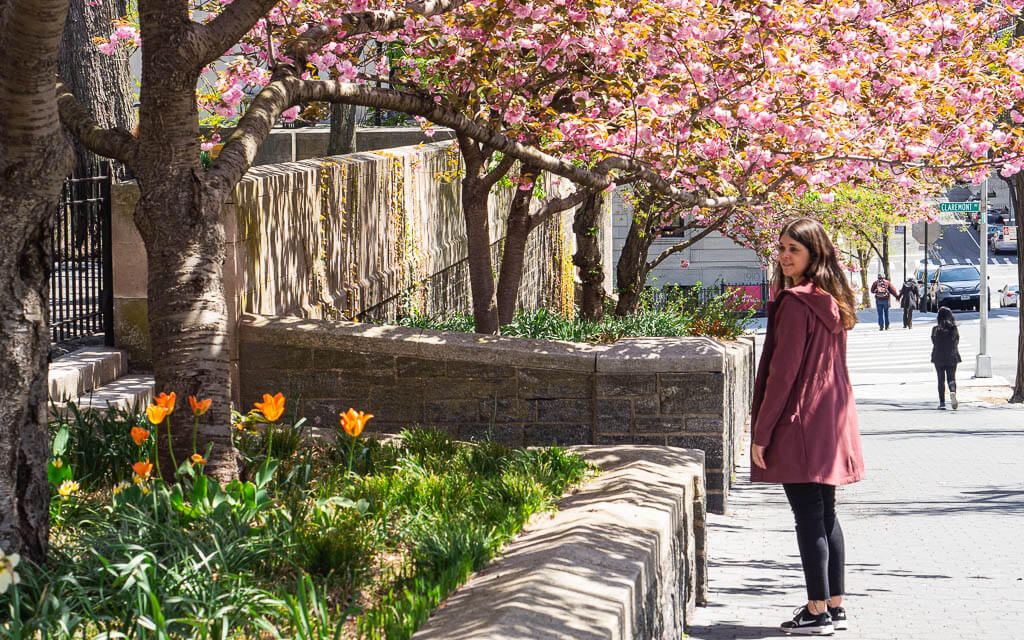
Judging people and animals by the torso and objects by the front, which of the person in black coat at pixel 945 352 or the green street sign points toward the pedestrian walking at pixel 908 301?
the person in black coat

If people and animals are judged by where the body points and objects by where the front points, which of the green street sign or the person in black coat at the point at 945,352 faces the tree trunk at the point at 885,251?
the person in black coat

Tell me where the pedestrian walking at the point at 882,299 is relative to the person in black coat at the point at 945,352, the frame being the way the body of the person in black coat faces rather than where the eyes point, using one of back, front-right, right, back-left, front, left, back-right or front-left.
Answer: front

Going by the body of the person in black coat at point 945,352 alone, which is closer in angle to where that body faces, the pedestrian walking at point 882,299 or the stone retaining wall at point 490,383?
the pedestrian walking

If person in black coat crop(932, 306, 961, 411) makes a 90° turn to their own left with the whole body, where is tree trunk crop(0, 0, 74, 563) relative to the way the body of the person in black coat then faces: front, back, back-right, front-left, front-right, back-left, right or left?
left

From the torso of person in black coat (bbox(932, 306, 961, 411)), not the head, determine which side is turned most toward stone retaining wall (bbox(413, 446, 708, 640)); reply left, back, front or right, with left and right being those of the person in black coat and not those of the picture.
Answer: back

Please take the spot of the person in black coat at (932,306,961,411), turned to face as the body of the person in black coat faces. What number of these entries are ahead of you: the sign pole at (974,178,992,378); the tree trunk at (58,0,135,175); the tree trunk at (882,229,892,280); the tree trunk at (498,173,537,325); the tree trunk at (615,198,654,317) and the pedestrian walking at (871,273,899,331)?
3

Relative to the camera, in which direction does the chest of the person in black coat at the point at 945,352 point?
away from the camera

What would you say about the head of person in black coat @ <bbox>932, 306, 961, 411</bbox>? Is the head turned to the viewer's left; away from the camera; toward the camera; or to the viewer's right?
away from the camera

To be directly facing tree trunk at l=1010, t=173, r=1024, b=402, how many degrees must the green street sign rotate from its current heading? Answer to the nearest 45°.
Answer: approximately 45° to its left

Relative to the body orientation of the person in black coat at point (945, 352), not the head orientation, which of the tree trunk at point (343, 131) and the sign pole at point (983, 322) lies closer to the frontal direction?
the sign pole

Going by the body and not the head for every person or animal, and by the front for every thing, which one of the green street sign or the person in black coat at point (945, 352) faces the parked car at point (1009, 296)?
the person in black coat

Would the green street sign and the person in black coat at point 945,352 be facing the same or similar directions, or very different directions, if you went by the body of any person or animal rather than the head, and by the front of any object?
very different directions

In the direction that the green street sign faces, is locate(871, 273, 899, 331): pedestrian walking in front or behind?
behind

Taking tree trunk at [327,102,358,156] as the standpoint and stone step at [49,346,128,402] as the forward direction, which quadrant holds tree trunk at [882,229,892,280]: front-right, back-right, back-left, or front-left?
back-left

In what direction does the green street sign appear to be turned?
toward the camera

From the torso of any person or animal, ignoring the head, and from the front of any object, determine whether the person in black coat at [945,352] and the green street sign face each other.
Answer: yes

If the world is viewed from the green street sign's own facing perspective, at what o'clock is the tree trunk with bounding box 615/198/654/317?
The tree trunk is roughly at 1 o'clock from the green street sign.

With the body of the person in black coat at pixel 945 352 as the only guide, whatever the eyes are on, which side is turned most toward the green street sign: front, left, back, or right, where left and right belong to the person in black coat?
front

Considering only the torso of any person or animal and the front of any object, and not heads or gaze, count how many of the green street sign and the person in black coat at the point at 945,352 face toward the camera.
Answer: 1
